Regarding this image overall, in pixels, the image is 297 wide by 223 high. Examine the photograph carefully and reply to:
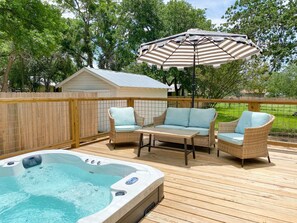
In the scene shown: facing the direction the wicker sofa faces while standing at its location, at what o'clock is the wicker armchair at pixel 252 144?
The wicker armchair is roughly at 9 o'clock from the wicker sofa.

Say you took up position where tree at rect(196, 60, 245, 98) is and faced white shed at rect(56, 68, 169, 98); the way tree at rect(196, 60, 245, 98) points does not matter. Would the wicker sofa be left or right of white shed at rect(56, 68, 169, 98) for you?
left

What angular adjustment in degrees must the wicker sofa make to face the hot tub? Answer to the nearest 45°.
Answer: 0° — it already faces it

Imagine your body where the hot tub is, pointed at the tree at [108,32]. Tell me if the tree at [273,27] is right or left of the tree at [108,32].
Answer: right

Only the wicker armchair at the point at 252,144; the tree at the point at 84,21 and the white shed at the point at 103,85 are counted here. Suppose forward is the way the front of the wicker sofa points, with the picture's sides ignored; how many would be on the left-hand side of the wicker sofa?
1

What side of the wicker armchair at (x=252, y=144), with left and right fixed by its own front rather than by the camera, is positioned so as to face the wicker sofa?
right

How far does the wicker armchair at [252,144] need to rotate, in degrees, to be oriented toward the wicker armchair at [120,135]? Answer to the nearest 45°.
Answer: approximately 45° to its right

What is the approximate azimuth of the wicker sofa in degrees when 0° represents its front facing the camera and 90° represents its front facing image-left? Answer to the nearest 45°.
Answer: approximately 45°

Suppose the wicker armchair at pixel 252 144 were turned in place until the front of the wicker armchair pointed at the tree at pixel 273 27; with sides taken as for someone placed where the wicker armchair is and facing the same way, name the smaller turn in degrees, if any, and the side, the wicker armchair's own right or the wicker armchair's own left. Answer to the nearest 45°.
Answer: approximately 135° to the wicker armchair's own right

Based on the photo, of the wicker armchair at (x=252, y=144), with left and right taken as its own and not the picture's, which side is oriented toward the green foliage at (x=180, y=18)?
right

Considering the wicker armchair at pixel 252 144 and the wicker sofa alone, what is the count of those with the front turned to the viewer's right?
0

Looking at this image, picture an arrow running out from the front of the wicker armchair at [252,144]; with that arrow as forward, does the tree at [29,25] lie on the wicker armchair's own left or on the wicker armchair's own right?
on the wicker armchair's own right

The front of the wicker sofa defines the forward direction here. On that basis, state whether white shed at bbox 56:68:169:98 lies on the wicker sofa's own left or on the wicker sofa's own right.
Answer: on the wicker sofa's own right
